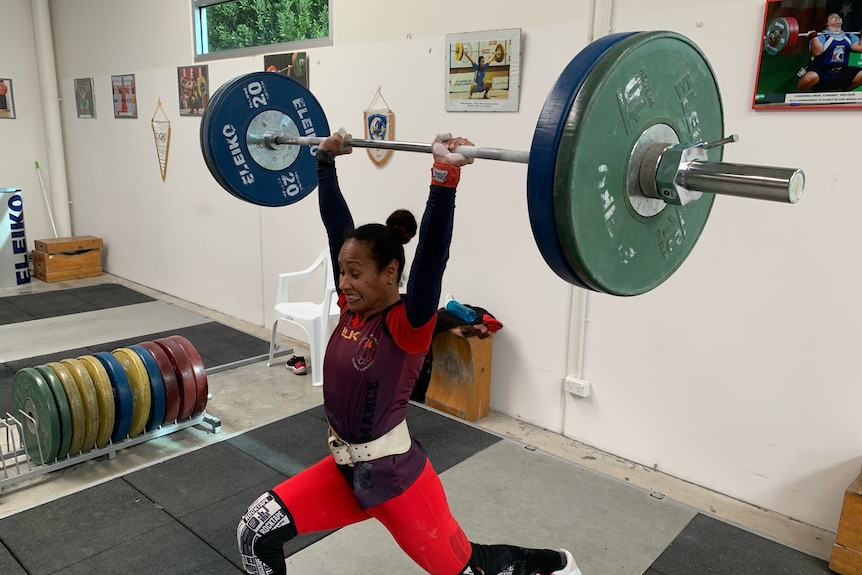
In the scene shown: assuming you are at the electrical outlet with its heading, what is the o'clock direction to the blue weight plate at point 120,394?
The blue weight plate is roughly at 1 o'clock from the electrical outlet.

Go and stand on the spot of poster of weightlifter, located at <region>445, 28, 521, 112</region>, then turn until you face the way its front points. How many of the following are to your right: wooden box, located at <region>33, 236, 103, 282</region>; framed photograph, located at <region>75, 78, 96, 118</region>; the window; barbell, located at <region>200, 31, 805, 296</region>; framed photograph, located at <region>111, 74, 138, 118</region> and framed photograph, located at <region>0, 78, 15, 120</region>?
5

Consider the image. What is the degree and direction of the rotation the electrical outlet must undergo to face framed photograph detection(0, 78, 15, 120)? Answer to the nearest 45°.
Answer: approximately 90° to its right

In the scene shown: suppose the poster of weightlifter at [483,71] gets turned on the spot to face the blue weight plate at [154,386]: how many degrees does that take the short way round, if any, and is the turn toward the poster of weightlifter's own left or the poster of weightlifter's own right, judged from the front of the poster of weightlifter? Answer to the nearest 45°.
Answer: approximately 45° to the poster of weightlifter's own right

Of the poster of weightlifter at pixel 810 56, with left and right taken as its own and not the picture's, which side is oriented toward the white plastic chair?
right
